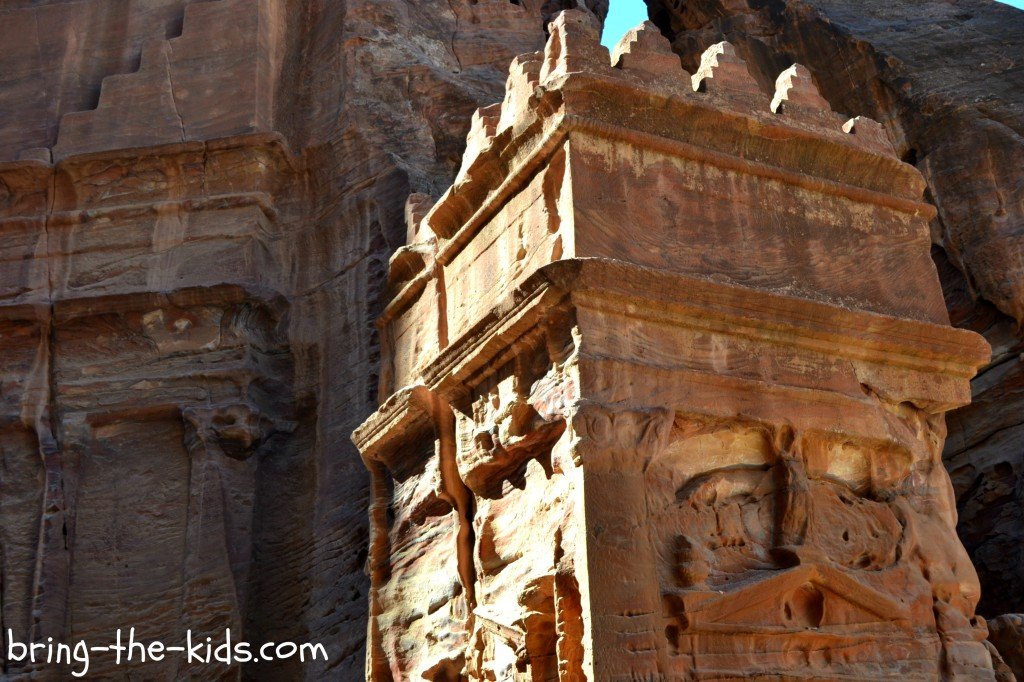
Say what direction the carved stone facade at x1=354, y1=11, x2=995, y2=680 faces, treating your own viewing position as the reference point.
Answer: facing the viewer and to the right of the viewer
